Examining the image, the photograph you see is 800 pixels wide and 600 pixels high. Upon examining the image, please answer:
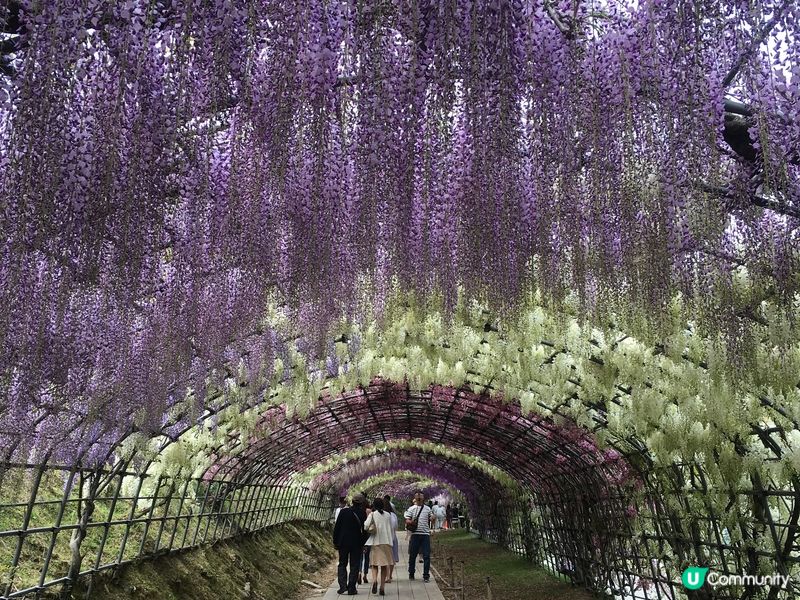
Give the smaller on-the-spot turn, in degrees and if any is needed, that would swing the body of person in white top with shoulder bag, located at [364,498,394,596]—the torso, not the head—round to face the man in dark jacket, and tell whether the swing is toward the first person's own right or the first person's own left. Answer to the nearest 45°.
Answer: approximately 135° to the first person's own left

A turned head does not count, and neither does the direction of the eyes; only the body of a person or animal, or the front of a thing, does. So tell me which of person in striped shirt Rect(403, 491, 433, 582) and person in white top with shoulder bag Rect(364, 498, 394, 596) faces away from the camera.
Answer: the person in white top with shoulder bag

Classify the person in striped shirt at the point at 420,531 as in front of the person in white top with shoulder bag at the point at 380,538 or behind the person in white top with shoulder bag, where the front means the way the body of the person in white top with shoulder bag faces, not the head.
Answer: in front

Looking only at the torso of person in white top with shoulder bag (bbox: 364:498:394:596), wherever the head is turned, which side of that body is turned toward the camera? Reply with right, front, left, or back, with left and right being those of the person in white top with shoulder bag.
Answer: back

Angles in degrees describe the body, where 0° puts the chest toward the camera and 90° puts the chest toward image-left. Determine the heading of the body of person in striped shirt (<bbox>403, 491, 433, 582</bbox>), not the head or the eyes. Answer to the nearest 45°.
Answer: approximately 0°

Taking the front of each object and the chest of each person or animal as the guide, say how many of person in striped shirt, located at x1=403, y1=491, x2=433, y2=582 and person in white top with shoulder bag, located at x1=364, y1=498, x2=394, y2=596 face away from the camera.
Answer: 1

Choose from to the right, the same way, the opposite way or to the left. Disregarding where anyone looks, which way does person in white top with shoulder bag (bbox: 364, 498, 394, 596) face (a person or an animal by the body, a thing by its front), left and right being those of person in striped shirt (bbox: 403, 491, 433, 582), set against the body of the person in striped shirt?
the opposite way
